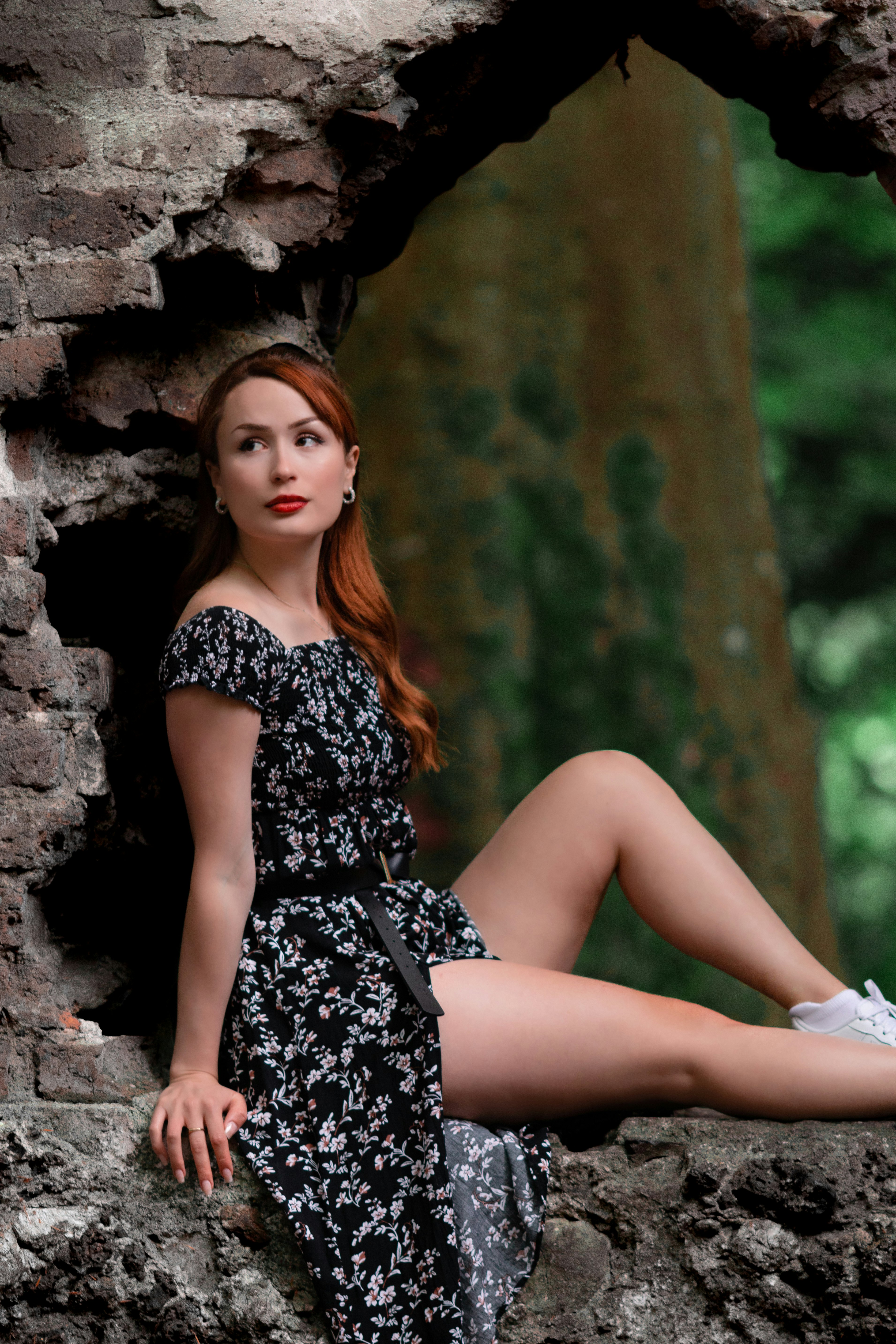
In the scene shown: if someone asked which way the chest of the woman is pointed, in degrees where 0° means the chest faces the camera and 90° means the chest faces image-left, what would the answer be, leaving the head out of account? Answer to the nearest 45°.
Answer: approximately 315°
